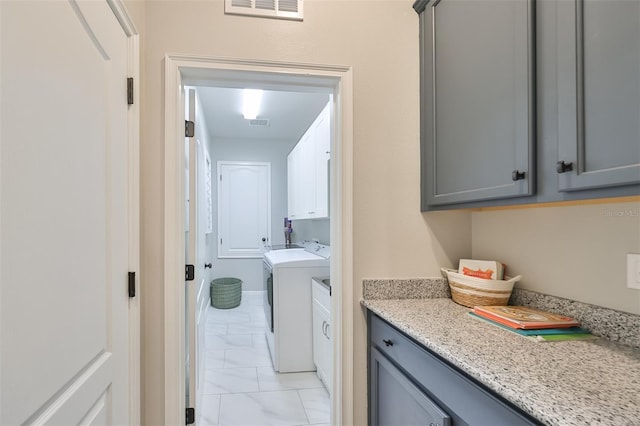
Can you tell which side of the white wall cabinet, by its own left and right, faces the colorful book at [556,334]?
left

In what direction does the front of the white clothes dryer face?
to the viewer's left

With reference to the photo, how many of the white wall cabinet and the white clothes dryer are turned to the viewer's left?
2

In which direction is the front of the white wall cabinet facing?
to the viewer's left

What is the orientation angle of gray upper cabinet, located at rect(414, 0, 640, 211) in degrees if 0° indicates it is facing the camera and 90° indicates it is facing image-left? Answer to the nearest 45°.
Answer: approximately 45°

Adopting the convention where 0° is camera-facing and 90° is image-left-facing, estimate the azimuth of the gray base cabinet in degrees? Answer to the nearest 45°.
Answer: approximately 45°

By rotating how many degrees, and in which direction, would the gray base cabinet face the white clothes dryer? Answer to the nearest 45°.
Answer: approximately 90° to its right

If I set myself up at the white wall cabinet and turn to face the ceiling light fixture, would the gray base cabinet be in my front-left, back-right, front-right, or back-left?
back-left

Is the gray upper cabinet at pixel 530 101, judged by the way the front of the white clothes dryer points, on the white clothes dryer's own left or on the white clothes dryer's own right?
on the white clothes dryer's own left

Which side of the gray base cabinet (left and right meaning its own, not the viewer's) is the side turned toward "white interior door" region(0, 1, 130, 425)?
front

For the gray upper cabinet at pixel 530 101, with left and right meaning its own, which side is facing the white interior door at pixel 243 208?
right

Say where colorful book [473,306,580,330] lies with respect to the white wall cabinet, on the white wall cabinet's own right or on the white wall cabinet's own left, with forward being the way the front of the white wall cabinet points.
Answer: on the white wall cabinet's own left

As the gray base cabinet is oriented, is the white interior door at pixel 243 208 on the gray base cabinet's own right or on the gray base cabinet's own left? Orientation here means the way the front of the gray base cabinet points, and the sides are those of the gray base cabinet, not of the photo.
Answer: on the gray base cabinet's own right
